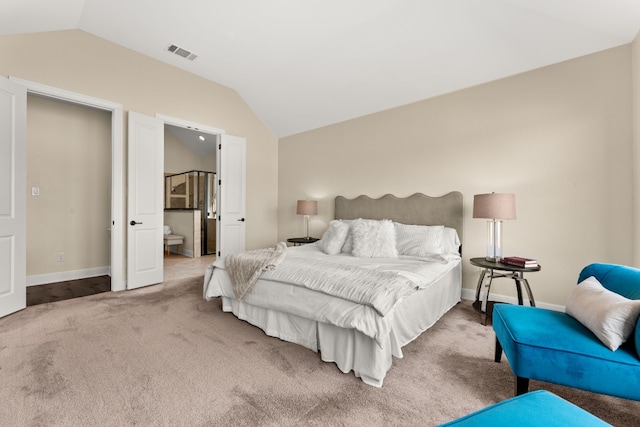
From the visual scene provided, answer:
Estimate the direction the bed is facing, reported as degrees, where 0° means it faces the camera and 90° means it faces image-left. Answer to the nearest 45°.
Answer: approximately 45°

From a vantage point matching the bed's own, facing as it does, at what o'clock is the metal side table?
The metal side table is roughly at 7 o'clock from the bed.

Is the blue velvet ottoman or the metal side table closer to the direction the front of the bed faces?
the blue velvet ottoman

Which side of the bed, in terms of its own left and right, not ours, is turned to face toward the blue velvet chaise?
left

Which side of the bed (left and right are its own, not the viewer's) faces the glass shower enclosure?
right

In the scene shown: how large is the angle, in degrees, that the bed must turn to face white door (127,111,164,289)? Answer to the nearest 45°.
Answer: approximately 90° to its right

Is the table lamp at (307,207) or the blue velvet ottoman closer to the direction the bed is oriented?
the blue velvet ottoman

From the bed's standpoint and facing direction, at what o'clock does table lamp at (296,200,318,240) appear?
The table lamp is roughly at 4 o'clock from the bed.
